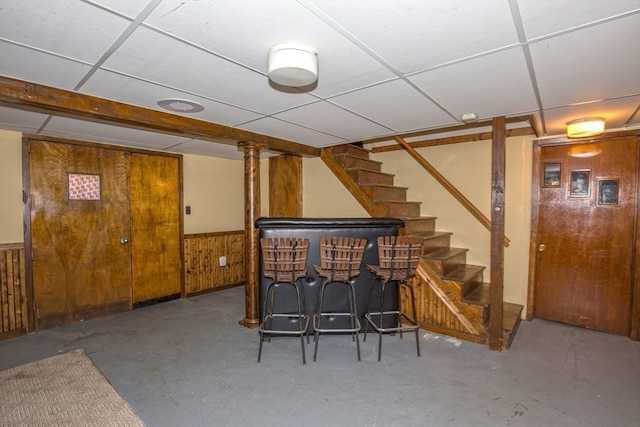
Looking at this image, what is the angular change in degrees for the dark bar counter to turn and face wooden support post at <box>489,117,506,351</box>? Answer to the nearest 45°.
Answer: approximately 90° to its left

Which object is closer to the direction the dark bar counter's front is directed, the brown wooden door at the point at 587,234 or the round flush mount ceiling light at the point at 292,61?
the round flush mount ceiling light

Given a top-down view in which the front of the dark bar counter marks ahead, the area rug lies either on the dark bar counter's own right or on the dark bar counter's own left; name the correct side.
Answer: on the dark bar counter's own right

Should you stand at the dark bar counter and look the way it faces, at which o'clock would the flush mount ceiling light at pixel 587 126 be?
The flush mount ceiling light is roughly at 9 o'clock from the dark bar counter.

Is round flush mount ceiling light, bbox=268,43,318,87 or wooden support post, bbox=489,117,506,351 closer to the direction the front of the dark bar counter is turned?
the round flush mount ceiling light

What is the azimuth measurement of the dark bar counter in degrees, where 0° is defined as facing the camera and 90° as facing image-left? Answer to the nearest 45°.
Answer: approximately 0°

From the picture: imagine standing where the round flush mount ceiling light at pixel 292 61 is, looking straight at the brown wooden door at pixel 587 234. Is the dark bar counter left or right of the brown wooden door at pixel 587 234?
left

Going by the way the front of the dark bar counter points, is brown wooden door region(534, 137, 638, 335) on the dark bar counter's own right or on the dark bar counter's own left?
on the dark bar counter's own left
